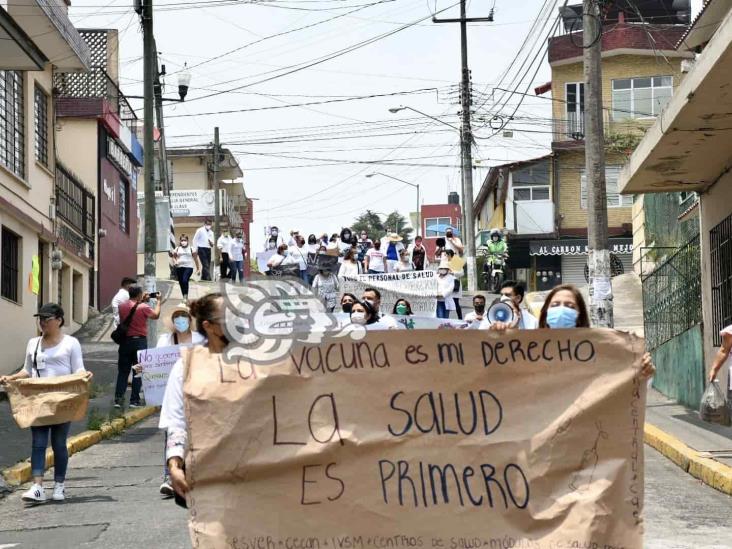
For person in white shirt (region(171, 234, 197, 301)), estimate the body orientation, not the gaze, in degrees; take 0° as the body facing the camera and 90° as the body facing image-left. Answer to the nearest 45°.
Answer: approximately 0°

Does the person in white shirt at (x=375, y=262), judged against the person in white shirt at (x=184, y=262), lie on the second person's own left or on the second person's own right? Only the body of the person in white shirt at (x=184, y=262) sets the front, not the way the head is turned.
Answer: on the second person's own left

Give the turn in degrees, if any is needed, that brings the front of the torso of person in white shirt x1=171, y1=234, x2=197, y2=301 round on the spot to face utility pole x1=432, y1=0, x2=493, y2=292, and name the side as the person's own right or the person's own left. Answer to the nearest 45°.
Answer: approximately 135° to the person's own left

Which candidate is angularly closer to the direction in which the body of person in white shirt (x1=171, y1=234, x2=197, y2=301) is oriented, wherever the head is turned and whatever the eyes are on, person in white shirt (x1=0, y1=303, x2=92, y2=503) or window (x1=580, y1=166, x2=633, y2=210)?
the person in white shirt

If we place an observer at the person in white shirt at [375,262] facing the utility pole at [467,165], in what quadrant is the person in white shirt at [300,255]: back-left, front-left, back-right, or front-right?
back-left

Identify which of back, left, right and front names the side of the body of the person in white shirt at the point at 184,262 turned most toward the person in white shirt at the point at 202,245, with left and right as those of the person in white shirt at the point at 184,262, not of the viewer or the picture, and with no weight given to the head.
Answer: back

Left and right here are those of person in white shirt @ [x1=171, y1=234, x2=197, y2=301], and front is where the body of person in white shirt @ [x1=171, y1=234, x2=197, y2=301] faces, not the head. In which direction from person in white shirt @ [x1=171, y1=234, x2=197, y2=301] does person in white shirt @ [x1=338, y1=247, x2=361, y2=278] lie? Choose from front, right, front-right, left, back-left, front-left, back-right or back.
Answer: left

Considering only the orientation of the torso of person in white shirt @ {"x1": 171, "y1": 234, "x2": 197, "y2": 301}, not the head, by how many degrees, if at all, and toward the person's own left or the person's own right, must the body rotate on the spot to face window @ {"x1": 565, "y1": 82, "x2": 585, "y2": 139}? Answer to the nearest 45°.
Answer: approximately 135° to the person's own left

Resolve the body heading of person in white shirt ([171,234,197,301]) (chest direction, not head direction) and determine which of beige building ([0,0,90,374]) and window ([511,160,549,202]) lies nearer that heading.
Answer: the beige building

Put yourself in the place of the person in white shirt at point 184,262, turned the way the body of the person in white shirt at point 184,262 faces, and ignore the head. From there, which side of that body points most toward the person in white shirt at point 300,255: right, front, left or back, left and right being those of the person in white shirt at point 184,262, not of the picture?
left

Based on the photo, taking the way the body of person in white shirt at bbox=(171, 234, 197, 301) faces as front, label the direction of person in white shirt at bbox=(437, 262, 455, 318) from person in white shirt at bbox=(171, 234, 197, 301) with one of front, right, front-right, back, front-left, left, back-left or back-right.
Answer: front-left
